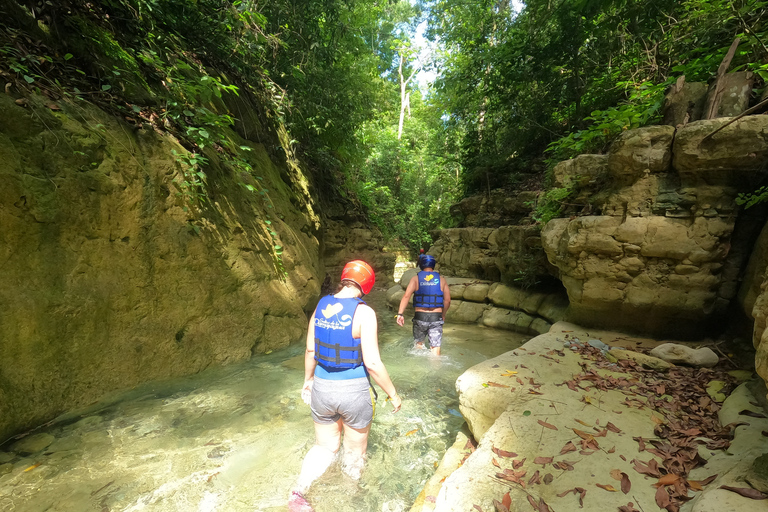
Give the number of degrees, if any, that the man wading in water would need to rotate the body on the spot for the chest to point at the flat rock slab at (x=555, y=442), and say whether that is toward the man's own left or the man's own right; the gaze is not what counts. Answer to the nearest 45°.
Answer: approximately 180°

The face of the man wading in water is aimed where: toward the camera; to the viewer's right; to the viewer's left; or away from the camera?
away from the camera

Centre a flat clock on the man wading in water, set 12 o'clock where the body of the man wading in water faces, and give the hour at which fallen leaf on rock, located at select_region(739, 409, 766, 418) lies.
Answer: The fallen leaf on rock is roughly at 5 o'clock from the man wading in water.

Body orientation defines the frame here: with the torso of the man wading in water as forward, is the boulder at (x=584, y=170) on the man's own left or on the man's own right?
on the man's own right

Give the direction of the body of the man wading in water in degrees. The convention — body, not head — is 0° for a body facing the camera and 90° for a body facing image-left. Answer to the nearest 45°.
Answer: approximately 180°

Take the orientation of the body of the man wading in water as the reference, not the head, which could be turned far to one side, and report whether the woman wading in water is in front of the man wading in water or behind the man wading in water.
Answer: behind

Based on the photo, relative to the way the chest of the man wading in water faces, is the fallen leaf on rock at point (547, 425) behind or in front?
behind

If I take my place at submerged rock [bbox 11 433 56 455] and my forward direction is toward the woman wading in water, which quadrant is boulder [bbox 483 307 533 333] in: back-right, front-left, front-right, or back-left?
front-left

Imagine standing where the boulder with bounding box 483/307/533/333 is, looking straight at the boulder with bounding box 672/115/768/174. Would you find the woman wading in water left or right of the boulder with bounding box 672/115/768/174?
right

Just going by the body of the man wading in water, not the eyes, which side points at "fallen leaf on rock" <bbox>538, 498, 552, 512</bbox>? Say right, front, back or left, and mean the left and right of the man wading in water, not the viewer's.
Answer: back

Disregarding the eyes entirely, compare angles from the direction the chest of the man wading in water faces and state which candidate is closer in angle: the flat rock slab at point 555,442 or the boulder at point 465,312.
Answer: the boulder

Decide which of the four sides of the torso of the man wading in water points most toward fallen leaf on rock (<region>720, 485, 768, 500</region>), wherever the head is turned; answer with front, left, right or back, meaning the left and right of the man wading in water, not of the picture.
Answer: back

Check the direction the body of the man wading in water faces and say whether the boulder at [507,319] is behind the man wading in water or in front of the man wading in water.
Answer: in front

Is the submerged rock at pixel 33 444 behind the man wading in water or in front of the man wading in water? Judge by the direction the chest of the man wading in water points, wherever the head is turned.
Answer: behind

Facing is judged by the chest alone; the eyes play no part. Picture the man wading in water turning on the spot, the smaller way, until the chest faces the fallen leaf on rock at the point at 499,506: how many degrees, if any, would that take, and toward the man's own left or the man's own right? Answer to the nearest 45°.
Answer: approximately 180°

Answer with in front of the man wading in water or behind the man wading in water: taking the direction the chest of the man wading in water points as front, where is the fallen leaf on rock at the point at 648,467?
behind

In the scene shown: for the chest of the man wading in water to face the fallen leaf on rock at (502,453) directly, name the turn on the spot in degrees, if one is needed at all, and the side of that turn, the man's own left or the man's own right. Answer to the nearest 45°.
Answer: approximately 180°
